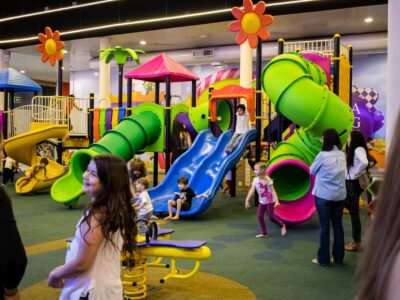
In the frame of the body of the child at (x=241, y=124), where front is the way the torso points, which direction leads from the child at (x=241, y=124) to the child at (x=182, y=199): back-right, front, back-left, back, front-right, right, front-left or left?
front

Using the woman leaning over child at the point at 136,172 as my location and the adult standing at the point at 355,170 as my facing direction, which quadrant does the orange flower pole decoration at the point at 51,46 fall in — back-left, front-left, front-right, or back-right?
back-left

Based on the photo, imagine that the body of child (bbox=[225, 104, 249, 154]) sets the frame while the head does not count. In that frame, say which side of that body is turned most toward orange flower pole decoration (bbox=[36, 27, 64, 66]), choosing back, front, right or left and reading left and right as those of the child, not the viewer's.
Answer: right

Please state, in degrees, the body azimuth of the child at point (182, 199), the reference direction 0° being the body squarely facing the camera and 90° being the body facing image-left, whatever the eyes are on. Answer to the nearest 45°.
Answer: approximately 45°

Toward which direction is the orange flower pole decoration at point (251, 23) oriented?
toward the camera

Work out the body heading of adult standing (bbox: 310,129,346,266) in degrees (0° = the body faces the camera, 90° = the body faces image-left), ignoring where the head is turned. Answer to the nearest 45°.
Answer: approximately 135°

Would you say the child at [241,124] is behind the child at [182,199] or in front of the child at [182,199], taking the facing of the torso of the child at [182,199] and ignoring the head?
behind

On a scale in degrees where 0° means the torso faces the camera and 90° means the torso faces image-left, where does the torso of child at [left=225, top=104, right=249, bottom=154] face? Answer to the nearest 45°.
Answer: approximately 45°
